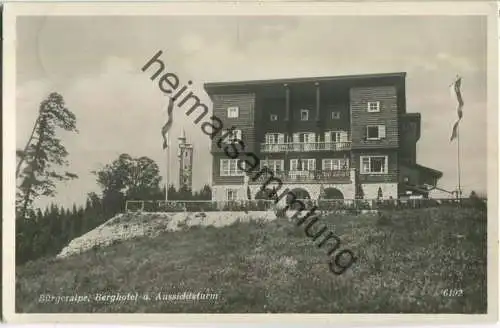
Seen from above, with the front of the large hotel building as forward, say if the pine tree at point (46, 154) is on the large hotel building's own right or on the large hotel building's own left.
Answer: on the large hotel building's own right

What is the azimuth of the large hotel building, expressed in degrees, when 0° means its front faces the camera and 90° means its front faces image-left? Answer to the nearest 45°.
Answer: approximately 0°
